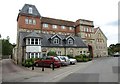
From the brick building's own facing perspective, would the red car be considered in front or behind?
in front
